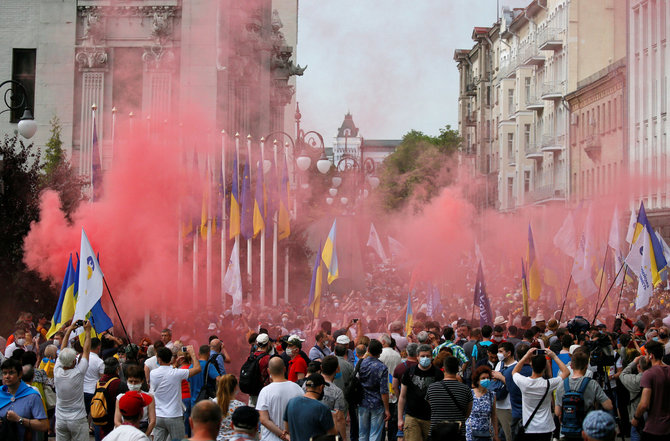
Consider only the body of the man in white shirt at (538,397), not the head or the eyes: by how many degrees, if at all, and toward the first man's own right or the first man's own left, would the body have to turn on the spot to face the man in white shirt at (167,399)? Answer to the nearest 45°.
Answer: approximately 90° to the first man's own left

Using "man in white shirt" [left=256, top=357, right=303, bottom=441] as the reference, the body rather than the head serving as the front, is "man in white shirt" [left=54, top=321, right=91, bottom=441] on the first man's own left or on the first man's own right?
on the first man's own left

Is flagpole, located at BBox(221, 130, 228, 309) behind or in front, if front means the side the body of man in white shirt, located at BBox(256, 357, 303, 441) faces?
in front

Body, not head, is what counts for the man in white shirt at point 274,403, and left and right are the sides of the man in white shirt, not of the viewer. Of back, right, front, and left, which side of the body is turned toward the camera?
back

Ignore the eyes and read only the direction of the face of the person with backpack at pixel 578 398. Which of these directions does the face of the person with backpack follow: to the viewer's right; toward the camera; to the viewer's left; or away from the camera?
away from the camera

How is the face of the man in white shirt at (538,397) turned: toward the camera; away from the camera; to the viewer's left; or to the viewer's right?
away from the camera

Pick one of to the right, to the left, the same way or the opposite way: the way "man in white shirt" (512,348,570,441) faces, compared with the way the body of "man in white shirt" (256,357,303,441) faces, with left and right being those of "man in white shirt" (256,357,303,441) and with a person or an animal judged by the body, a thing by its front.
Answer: the same way

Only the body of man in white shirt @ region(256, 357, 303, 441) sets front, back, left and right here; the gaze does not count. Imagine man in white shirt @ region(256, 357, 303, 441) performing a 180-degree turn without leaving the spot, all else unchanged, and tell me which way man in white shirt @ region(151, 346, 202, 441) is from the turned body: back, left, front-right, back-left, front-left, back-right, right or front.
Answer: back-right

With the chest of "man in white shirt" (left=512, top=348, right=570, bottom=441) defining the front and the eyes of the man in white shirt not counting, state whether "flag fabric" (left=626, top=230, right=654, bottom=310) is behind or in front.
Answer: in front

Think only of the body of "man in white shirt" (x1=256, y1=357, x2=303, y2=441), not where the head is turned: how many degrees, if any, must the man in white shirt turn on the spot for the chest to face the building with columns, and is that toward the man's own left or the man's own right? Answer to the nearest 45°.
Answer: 0° — they already face it

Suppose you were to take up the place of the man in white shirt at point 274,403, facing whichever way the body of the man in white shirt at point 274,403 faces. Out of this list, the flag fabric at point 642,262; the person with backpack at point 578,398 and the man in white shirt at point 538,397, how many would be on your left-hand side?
0

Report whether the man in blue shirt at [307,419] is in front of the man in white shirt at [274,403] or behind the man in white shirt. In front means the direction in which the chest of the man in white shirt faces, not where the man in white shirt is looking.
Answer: behind

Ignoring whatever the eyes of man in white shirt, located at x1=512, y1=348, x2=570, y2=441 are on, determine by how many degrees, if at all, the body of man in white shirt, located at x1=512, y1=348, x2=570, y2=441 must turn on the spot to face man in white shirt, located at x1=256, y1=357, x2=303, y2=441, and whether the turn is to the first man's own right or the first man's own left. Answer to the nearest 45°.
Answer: approximately 135° to the first man's own left

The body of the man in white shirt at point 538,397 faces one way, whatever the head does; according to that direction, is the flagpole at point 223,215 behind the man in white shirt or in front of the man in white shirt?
in front

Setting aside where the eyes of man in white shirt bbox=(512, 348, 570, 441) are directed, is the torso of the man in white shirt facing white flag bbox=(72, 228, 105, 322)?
no

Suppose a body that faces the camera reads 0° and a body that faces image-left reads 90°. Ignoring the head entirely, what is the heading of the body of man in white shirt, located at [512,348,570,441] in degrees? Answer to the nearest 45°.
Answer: approximately 180°

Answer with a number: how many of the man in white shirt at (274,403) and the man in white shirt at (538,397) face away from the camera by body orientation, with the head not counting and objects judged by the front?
2
